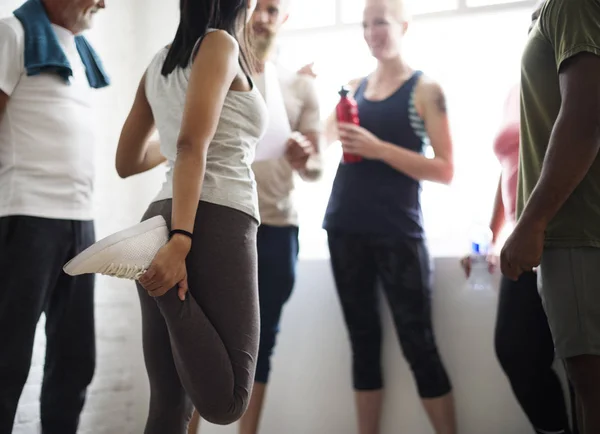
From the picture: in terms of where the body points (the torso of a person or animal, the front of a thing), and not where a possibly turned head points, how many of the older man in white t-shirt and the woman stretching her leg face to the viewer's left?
0

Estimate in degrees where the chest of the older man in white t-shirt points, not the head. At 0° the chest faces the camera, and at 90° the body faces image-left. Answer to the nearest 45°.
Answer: approximately 315°

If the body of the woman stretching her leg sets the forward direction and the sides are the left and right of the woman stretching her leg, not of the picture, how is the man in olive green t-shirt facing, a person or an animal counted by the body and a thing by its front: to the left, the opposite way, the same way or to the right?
to the left

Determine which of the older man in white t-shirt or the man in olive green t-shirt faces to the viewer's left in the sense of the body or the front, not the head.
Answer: the man in olive green t-shirt

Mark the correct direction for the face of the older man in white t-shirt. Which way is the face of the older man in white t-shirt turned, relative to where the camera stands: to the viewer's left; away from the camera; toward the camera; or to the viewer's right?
to the viewer's right

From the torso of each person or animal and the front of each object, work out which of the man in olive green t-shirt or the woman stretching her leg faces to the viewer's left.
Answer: the man in olive green t-shirt

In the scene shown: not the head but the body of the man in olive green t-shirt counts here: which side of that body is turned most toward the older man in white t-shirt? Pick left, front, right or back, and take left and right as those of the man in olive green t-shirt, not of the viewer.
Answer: front

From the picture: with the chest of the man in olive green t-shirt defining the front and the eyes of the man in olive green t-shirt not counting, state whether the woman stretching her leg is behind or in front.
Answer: in front

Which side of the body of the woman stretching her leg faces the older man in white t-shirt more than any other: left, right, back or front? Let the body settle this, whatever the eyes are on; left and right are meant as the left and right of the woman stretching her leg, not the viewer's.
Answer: left

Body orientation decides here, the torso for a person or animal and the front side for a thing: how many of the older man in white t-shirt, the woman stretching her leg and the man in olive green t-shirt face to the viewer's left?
1

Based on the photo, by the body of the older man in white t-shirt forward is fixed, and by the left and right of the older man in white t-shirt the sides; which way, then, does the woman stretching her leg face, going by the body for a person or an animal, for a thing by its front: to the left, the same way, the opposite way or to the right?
to the left

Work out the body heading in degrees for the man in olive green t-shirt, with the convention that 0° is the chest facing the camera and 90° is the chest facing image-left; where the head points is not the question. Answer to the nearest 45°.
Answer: approximately 90°

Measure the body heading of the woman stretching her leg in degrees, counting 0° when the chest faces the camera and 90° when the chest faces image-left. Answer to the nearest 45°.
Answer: approximately 225°

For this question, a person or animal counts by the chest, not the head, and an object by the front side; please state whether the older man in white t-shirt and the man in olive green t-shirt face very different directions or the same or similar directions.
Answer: very different directions

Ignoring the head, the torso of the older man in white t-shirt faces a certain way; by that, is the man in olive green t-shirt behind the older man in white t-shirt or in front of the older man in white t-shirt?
in front

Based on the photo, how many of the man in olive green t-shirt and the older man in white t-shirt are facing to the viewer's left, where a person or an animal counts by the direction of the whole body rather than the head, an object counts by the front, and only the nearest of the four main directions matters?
1
